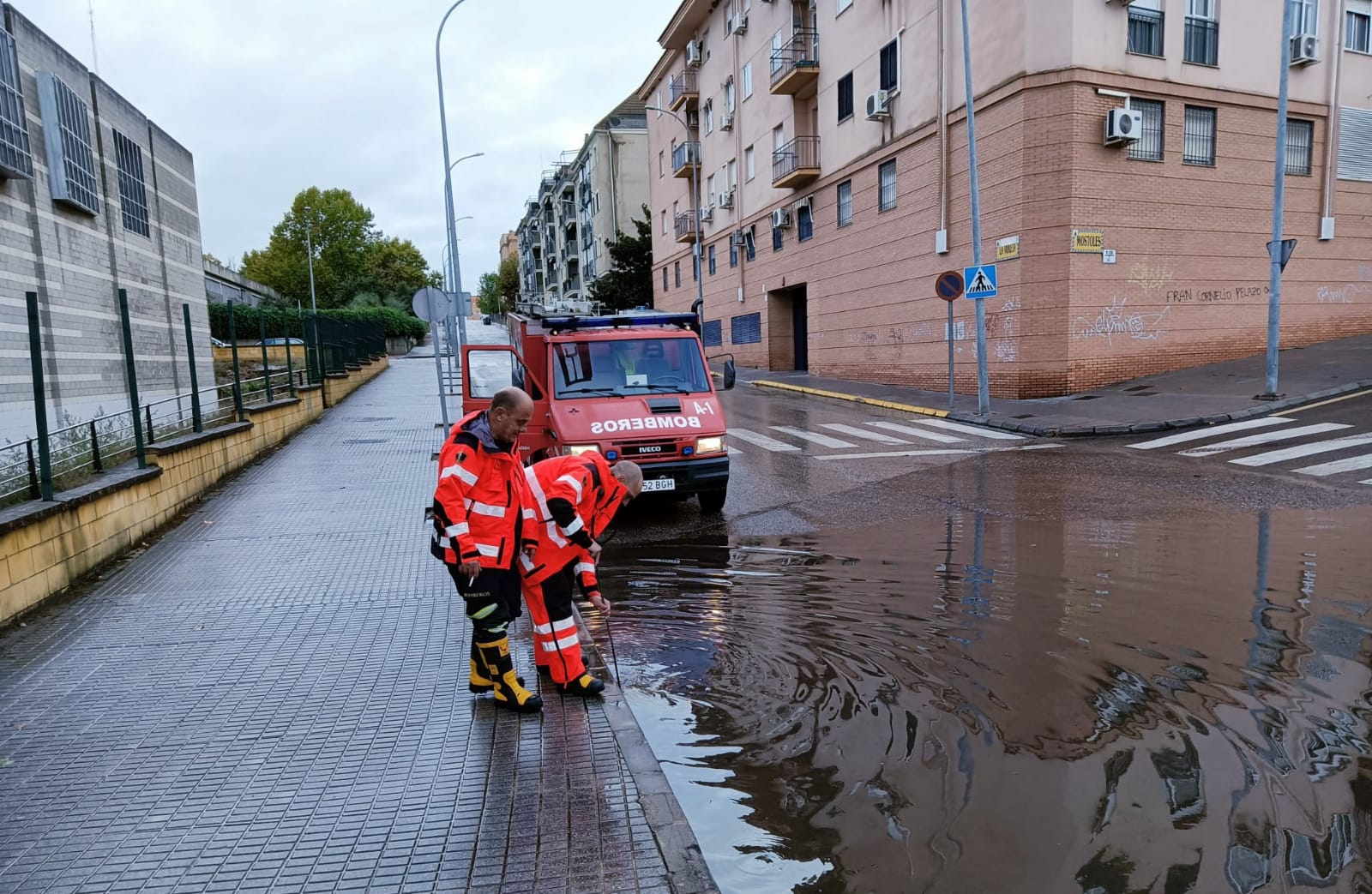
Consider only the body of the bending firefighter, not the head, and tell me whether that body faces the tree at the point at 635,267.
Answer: no

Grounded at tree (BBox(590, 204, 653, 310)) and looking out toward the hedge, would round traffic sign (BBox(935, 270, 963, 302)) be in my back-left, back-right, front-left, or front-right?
front-left

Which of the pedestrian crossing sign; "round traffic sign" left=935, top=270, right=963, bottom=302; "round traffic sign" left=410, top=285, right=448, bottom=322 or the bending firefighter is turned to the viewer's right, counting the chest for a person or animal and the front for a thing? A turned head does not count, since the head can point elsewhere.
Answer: the bending firefighter

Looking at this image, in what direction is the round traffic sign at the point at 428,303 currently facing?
away from the camera

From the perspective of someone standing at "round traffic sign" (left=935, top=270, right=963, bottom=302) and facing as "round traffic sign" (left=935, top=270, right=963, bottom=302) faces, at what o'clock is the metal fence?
The metal fence is roughly at 1 o'clock from the round traffic sign.

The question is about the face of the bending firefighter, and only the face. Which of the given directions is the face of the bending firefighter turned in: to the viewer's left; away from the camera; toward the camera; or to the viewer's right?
to the viewer's right

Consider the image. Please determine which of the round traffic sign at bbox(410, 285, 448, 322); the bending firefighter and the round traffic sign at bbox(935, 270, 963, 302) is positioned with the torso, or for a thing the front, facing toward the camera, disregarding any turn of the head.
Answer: the round traffic sign at bbox(935, 270, 963, 302)

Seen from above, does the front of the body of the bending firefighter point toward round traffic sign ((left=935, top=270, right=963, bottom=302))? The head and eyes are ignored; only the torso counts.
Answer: no

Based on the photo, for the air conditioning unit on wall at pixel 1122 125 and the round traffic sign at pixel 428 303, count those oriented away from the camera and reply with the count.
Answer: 1

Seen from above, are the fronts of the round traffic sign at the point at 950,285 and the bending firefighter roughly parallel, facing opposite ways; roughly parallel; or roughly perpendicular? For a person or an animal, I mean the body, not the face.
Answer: roughly perpendicular

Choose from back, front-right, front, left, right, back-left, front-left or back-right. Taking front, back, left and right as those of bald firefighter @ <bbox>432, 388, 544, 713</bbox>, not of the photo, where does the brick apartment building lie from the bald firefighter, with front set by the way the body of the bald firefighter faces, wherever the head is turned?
left

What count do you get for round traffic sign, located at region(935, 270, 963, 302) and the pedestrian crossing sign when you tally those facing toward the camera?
2

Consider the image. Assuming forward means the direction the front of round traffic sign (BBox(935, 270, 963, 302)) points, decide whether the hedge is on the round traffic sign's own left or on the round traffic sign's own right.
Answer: on the round traffic sign's own right

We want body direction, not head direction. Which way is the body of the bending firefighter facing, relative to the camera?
to the viewer's right

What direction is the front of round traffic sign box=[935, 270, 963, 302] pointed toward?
toward the camera

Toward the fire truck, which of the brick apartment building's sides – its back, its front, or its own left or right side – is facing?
front

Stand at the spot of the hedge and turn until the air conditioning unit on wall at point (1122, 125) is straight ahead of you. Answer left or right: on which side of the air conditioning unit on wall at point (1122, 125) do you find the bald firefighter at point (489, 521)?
right

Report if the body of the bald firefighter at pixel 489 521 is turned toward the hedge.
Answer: no
